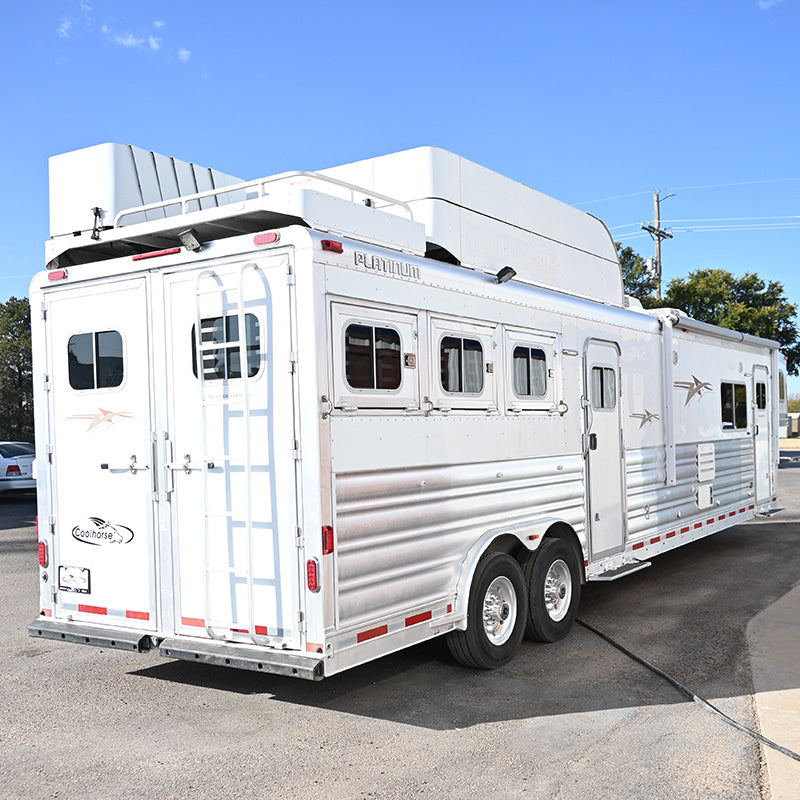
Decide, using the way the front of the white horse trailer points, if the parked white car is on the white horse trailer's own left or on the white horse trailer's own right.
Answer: on the white horse trailer's own left

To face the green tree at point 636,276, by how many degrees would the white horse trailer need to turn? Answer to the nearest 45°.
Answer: approximately 45° to its left

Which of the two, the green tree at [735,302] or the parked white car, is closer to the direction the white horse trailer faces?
the green tree

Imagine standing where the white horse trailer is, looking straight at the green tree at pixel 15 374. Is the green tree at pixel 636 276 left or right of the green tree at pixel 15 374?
right

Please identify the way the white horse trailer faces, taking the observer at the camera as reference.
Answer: facing away from the viewer and to the right of the viewer
